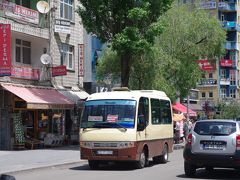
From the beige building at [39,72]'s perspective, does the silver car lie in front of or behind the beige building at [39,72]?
in front

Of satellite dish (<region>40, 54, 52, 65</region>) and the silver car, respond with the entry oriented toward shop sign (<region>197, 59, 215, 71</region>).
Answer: the silver car

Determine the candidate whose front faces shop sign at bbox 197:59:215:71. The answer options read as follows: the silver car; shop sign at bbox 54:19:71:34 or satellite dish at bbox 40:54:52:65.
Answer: the silver car

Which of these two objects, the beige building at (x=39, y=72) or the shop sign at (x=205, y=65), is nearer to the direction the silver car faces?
the shop sign

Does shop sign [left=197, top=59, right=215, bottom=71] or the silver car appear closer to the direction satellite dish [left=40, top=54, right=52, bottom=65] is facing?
the silver car

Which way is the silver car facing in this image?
away from the camera

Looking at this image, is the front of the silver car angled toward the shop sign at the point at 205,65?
yes

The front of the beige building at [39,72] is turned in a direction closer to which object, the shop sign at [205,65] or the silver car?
the silver car

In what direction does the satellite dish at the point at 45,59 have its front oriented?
toward the camera

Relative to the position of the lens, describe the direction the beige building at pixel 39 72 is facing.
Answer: facing the viewer and to the right of the viewer

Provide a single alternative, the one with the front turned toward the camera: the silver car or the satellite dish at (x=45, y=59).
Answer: the satellite dish

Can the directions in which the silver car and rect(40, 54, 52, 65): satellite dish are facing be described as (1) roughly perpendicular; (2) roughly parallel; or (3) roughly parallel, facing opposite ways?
roughly parallel, facing opposite ways
